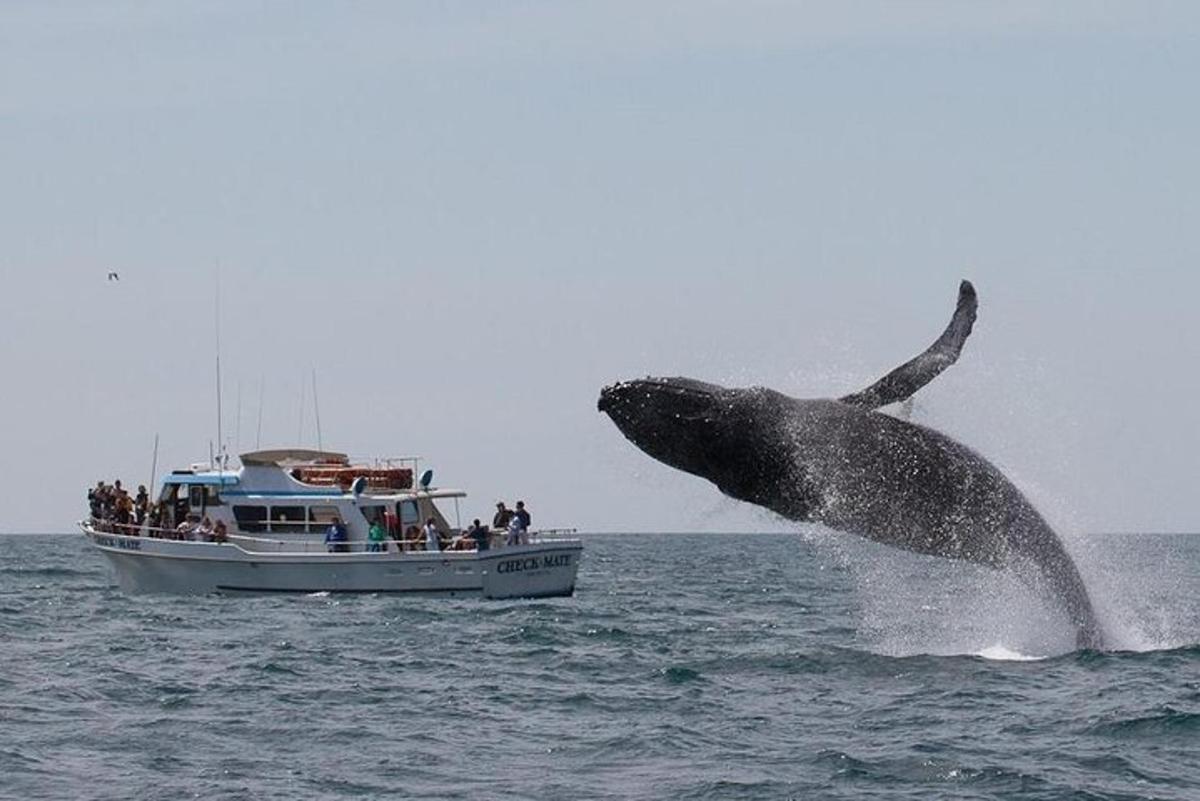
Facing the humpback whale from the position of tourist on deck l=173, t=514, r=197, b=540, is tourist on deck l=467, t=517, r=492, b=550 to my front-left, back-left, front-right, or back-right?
front-left

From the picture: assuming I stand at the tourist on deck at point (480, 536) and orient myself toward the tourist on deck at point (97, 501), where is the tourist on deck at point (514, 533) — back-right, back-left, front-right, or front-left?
back-right

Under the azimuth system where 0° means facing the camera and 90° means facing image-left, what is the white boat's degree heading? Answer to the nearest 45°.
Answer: approximately 135°

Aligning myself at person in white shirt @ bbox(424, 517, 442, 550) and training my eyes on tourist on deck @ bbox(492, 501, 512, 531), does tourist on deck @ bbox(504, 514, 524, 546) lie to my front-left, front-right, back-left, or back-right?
front-right
